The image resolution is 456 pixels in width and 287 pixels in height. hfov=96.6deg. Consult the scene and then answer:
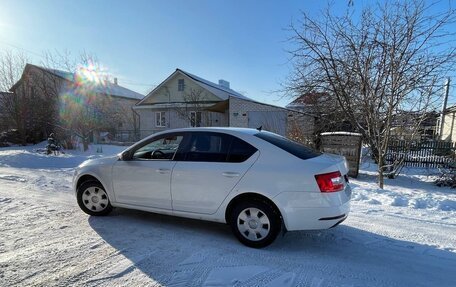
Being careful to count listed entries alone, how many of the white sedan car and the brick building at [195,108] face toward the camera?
1

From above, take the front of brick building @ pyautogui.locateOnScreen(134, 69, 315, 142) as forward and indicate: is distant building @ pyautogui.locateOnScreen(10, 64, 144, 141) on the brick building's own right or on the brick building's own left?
on the brick building's own right

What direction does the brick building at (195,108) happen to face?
toward the camera

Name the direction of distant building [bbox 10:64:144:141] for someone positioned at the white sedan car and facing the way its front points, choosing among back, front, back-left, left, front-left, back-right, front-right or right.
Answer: front

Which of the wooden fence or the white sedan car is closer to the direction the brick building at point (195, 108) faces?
the white sedan car

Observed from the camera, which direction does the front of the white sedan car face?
facing away from the viewer and to the left of the viewer

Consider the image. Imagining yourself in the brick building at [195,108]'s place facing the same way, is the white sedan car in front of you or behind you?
in front
